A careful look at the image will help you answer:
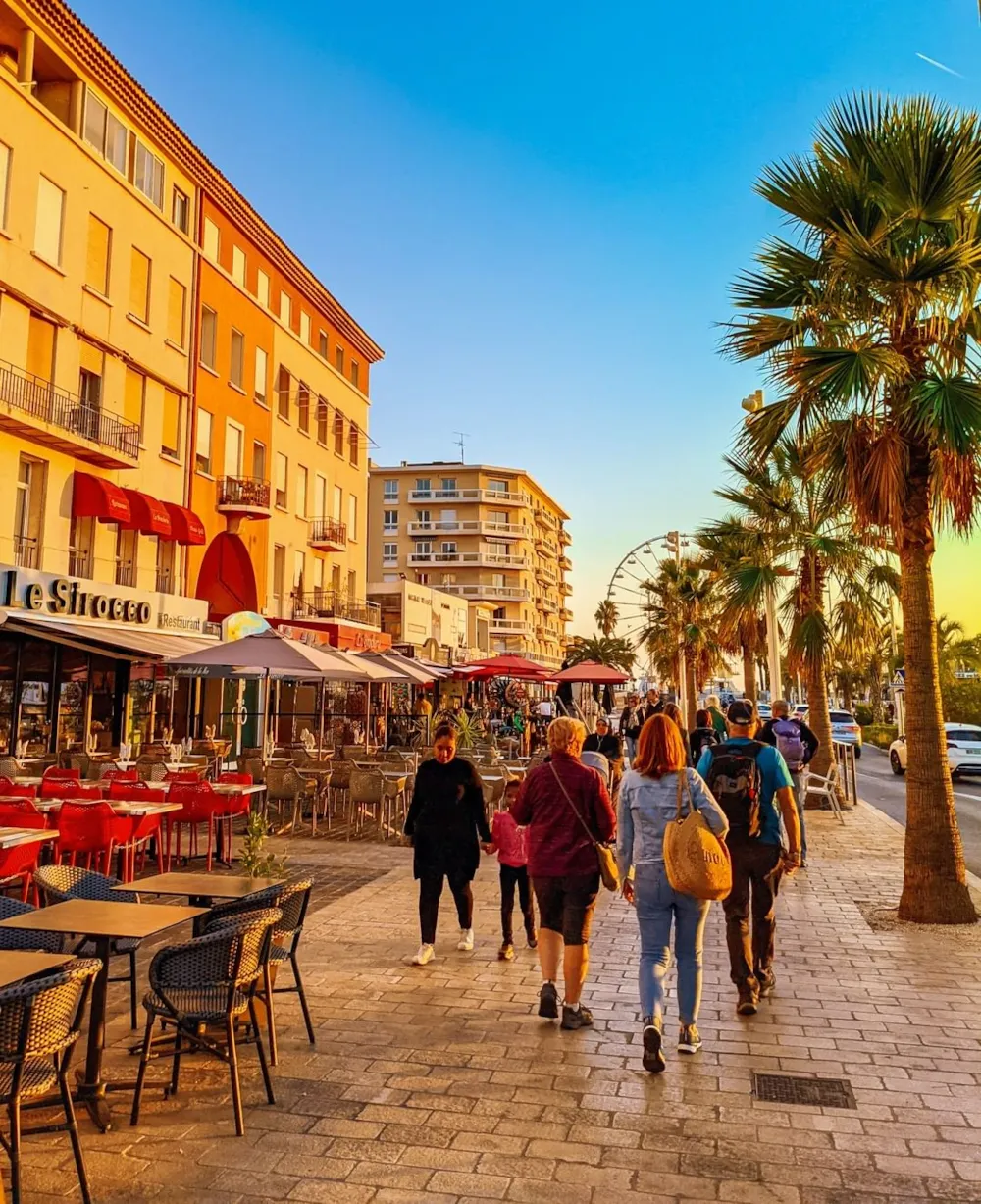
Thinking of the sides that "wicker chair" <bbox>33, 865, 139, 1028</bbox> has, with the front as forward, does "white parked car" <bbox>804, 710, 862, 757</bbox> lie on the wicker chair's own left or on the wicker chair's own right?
on the wicker chair's own left

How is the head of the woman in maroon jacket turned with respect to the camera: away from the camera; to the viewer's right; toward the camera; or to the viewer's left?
away from the camera

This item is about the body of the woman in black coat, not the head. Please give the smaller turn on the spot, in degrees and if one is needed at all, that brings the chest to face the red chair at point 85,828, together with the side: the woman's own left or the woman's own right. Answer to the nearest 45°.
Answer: approximately 135° to the woman's own right

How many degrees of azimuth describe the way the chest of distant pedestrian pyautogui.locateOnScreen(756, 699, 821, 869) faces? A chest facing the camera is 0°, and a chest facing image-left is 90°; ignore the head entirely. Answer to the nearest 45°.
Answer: approximately 180°

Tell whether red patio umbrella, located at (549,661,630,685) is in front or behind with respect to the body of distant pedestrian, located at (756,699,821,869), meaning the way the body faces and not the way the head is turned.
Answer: in front

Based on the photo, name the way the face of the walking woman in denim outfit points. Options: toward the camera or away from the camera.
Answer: away from the camera

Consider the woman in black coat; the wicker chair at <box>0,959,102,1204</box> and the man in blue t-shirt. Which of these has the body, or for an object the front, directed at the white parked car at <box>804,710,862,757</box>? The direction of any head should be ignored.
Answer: the man in blue t-shirt

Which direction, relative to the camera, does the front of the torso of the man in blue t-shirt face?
away from the camera

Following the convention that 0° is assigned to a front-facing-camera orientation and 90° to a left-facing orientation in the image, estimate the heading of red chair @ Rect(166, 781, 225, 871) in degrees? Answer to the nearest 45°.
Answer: approximately 180°

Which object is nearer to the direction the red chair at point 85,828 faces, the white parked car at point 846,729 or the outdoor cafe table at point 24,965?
the white parked car

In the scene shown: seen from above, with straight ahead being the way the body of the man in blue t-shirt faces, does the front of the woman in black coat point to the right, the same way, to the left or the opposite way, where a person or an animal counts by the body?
the opposite way

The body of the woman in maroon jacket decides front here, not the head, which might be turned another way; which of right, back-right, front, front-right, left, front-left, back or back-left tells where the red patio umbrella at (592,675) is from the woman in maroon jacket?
front

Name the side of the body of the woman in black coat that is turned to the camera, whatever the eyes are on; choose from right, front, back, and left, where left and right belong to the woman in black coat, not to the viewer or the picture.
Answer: front

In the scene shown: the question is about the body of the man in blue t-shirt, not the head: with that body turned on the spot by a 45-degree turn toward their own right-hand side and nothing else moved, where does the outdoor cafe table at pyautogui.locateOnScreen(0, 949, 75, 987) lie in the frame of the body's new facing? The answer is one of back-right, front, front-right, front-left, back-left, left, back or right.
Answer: back

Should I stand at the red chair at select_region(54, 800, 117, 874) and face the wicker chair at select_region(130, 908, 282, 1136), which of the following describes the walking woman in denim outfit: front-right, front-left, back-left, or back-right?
front-left

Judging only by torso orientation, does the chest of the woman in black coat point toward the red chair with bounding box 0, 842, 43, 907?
no
